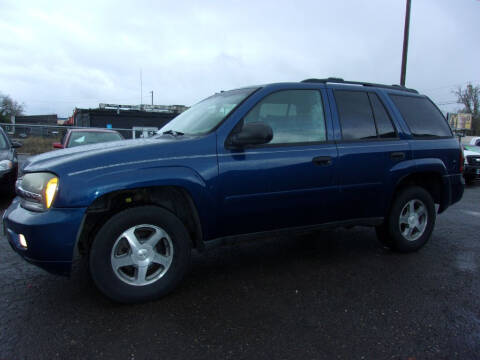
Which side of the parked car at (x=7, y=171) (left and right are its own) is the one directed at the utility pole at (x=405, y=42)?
left

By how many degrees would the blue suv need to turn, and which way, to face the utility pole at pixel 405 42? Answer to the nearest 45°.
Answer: approximately 180°

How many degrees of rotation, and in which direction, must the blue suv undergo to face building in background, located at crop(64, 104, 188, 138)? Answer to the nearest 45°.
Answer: approximately 135° to its right

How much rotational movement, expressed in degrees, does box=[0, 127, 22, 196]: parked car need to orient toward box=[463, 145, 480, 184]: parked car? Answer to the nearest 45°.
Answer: approximately 90° to its left

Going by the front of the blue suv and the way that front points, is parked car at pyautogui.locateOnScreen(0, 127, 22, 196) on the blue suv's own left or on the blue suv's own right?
on the blue suv's own right

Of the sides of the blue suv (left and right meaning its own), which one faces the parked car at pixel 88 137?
right

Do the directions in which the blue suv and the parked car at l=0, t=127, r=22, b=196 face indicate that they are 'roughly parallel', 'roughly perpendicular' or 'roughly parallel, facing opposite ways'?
roughly perpendicular

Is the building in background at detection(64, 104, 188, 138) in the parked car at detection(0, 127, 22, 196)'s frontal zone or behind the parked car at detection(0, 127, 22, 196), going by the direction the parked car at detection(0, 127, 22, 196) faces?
behind

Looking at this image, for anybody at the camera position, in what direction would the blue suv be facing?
facing the viewer and to the left of the viewer

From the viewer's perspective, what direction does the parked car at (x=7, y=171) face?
toward the camera

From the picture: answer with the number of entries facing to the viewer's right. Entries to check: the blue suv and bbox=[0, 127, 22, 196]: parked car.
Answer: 0

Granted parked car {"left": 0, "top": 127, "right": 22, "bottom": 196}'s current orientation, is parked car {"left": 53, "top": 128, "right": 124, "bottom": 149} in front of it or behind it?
behind
